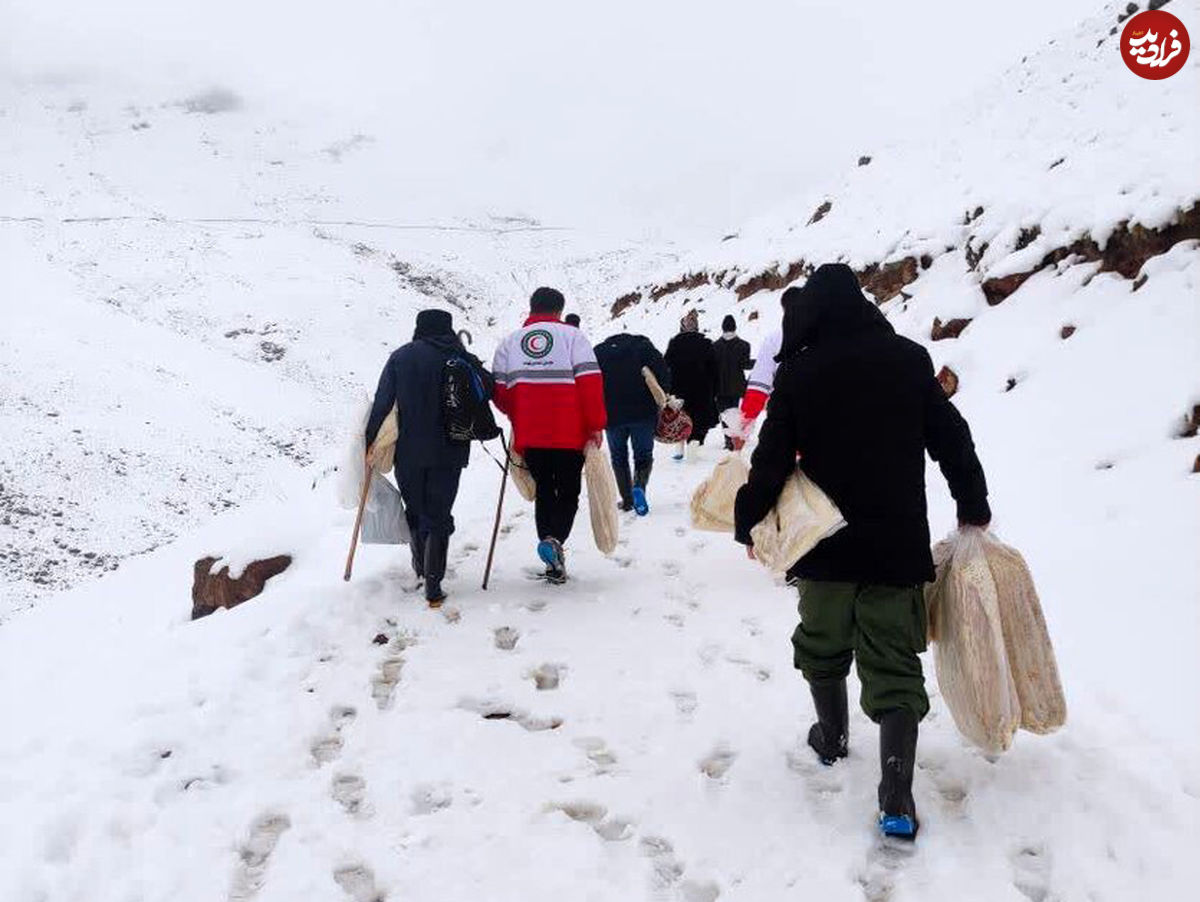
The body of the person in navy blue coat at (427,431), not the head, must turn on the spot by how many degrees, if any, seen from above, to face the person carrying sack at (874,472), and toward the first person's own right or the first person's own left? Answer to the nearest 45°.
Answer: approximately 135° to the first person's own right

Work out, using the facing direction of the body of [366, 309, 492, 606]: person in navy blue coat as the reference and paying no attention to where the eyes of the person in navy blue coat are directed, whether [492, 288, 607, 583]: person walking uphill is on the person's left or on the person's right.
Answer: on the person's right

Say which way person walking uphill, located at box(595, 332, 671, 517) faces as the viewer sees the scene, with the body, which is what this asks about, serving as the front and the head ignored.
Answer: away from the camera

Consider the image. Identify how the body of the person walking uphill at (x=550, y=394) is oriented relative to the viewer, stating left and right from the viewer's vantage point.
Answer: facing away from the viewer

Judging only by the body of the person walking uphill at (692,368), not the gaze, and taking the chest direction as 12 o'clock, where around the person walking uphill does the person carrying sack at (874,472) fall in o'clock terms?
The person carrying sack is roughly at 6 o'clock from the person walking uphill.

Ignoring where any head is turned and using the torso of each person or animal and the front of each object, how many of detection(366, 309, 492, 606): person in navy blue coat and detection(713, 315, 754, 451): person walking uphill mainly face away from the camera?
2

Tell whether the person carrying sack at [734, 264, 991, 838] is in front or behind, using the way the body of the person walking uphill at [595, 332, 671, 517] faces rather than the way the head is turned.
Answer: behind

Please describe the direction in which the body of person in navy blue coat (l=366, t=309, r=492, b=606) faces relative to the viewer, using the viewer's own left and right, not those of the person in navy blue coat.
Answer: facing away from the viewer

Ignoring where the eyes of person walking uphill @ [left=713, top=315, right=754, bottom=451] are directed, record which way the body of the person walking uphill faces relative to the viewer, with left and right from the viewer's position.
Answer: facing away from the viewer

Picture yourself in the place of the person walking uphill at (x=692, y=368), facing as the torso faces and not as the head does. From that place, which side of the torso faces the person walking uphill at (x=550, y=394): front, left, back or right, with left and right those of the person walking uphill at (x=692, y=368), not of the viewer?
back

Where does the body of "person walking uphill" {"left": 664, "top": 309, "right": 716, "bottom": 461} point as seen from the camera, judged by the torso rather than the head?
away from the camera
